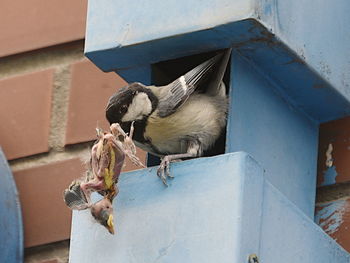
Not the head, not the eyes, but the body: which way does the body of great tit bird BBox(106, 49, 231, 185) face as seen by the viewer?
to the viewer's left

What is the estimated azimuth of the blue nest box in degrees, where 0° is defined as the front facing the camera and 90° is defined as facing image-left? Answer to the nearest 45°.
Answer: approximately 45°
